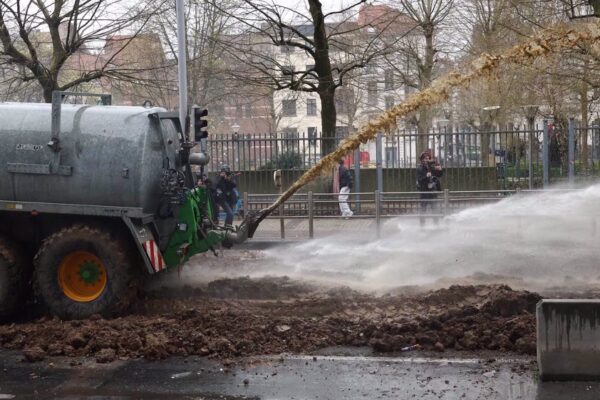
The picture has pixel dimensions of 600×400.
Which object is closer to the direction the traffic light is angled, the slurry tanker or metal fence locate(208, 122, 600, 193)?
the metal fence

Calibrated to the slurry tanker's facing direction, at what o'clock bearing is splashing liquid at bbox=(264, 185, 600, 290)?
The splashing liquid is roughly at 6 o'clock from the slurry tanker.

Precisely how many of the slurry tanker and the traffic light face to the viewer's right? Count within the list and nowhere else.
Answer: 1

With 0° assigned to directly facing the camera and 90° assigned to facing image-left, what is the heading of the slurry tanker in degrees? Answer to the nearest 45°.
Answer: approximately 90°

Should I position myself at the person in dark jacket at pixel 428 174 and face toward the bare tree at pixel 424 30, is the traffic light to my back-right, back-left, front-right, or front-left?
back-left

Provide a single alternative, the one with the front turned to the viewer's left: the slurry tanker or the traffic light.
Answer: the slurry tanker

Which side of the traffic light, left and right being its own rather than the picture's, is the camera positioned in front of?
right

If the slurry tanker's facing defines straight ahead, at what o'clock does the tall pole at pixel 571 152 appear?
The tall pole is roughly at 5 o'clock from the slurry tanker.

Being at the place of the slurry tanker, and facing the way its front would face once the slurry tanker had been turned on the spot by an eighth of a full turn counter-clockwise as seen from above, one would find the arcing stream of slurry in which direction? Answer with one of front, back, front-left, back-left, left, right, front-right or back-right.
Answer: back-left

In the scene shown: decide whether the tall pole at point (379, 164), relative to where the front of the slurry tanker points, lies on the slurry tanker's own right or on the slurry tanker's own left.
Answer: on the slurry tanker's own right

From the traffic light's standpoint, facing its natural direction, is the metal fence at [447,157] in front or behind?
in front

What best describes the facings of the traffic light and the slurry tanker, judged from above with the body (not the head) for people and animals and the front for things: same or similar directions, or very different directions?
very different directions

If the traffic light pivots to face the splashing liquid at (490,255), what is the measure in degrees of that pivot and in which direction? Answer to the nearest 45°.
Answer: approximately 45° to its right
